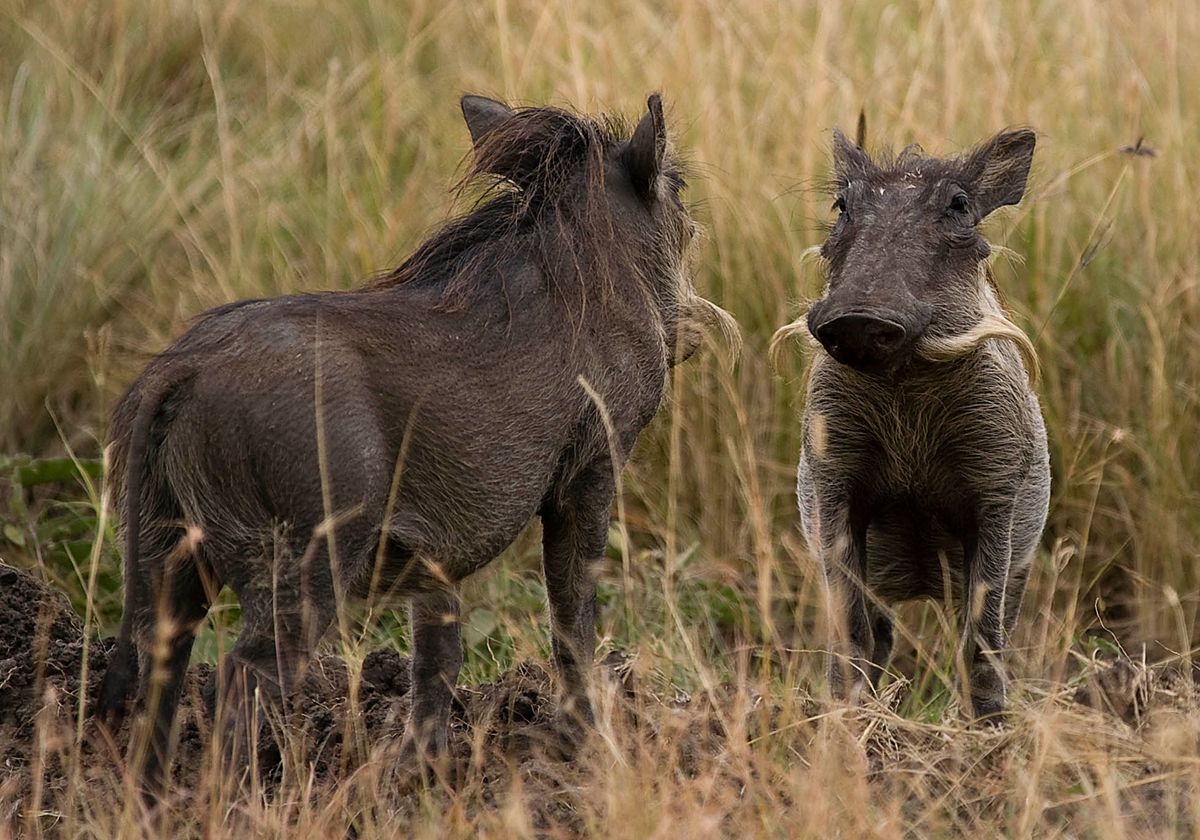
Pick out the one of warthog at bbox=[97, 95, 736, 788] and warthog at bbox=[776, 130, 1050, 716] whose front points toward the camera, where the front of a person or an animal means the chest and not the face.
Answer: warthog at bbox=[776, 130, 1050, 716]

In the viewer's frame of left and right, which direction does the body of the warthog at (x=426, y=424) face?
facing away from the viewer and to the right of the viewer

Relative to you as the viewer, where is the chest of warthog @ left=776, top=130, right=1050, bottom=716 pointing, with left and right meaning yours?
facing the viewer

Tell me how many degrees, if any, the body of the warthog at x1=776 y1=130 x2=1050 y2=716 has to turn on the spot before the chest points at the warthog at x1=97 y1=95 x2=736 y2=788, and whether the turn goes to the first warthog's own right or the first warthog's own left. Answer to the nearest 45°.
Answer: approximately 45° to the first warthog's own right

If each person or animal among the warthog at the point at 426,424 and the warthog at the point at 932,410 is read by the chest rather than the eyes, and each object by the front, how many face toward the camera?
1

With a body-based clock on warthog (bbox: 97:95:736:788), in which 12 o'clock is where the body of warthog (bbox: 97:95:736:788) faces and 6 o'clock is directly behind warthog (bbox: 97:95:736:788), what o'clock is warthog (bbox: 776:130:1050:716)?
warthog (bbox: 776:130:1050:716) is roughly at 1 o'clock from warthog (bbox: 97:95:736:788).
